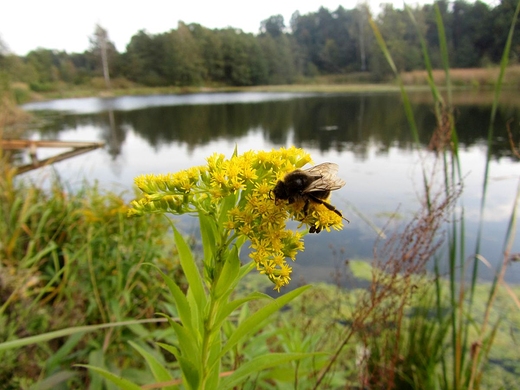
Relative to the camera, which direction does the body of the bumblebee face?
to the viewer's left

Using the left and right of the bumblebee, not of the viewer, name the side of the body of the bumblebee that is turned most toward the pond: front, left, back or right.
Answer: right
